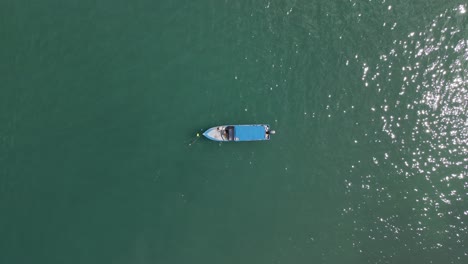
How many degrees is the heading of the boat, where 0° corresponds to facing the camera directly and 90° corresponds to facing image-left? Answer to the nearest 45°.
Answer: approximately 90°
